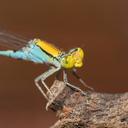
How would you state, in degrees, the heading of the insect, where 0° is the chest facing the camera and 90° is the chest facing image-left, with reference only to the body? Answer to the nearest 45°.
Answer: approximately 270°
